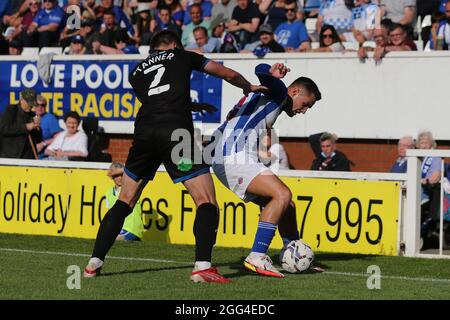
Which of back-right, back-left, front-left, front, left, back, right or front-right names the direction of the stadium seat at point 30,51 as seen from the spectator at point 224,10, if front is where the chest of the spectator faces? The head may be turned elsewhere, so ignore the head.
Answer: right

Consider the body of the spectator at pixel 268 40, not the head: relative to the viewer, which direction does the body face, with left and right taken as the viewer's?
facing the viewer

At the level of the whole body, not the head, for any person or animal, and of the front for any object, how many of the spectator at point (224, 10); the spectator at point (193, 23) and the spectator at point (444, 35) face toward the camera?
3

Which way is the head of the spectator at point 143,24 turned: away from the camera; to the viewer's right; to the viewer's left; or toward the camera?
toward the camera

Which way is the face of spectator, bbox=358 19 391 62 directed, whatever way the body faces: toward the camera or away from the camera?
toward the camera

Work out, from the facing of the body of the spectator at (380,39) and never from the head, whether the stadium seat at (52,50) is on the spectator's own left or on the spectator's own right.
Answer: on the spectator's own right

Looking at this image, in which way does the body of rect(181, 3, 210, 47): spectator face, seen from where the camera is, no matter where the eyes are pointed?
toward the camera

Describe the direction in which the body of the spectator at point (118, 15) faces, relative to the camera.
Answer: toward the camera

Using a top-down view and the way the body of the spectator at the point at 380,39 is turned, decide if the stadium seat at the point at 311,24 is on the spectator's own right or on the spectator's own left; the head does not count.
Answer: on the spectator's own right

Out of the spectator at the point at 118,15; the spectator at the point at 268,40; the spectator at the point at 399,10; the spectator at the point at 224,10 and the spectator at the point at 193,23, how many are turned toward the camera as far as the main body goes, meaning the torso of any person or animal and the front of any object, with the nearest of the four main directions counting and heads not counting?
5
